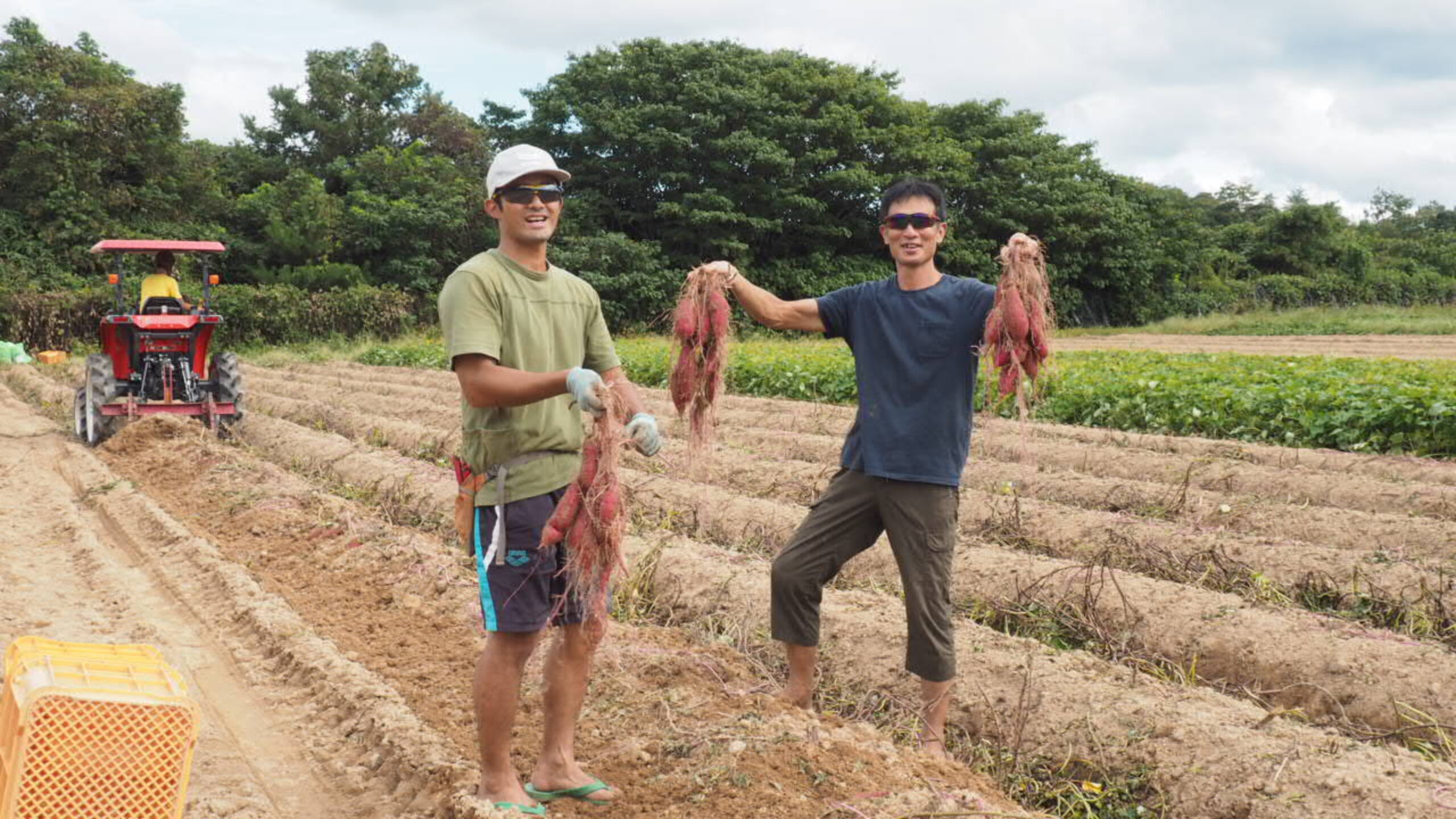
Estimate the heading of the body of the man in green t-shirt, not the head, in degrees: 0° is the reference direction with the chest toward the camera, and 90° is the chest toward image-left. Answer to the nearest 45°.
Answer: approximately 315°

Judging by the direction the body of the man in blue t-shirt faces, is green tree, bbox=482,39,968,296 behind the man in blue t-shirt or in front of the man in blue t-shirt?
behind

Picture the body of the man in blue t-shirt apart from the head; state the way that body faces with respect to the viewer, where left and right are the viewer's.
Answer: facing the viewer

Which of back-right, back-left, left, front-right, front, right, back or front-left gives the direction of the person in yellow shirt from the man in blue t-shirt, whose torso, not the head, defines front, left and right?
back-right

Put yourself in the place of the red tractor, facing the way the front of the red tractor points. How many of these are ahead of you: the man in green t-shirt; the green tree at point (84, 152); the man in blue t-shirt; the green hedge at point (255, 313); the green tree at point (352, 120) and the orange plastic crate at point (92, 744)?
3

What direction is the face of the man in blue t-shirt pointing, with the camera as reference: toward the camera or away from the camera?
toward the camera

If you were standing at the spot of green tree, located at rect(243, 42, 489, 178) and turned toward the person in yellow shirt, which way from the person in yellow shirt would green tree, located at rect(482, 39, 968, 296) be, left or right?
left
